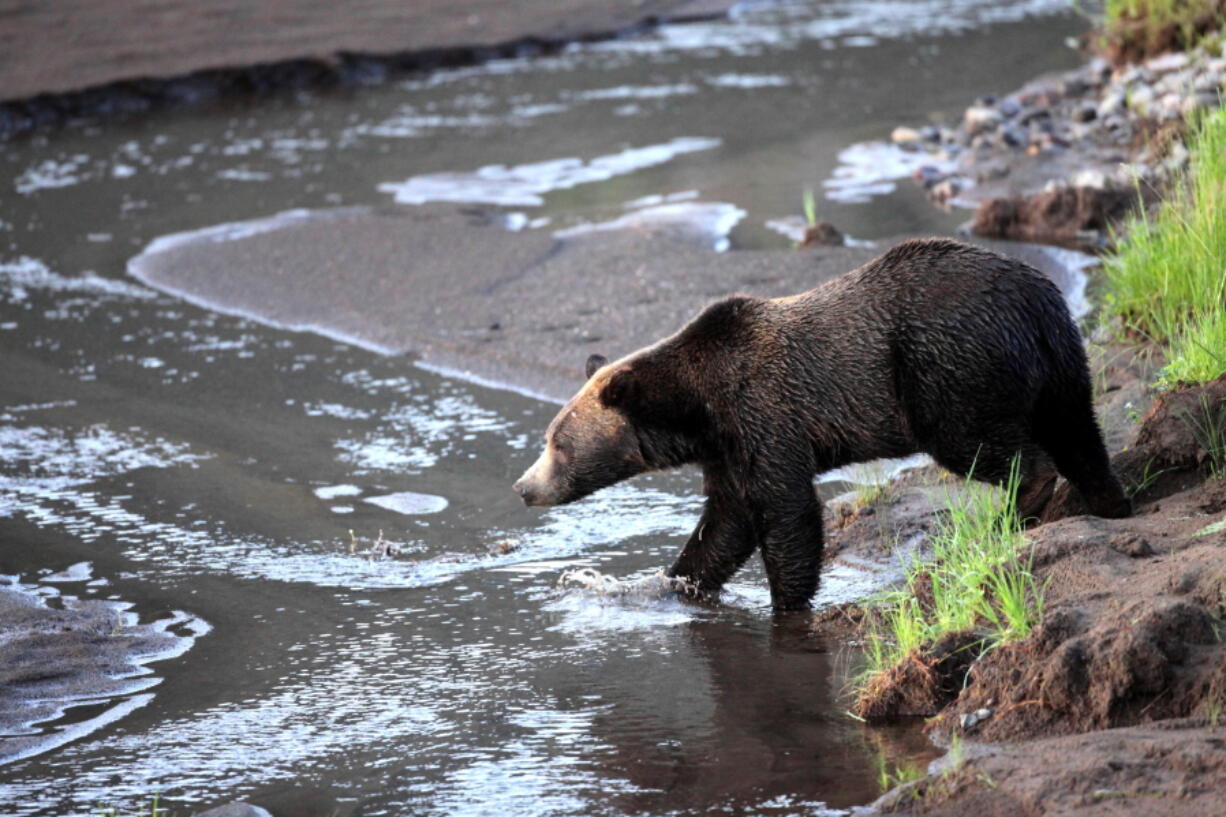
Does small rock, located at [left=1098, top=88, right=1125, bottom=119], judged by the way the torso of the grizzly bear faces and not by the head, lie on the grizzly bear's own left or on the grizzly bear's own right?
on the grizzly bear's own right

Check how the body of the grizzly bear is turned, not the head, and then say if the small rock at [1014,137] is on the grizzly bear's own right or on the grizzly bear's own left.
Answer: on the grizzly bear's own right

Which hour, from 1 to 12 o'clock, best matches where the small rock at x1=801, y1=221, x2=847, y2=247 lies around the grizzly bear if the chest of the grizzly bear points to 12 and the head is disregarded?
The small rock is roughly at 3 o'clock from the grizzly bear.

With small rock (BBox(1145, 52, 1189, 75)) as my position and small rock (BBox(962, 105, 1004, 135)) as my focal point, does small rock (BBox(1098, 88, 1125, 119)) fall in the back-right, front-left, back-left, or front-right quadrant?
front-left

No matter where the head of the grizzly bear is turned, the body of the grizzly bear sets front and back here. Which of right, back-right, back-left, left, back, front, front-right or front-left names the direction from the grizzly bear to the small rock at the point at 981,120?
right

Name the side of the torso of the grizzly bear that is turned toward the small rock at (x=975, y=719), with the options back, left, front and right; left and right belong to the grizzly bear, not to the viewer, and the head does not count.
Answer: left

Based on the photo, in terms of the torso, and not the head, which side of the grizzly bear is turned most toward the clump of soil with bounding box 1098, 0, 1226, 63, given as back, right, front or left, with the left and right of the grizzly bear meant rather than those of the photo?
right

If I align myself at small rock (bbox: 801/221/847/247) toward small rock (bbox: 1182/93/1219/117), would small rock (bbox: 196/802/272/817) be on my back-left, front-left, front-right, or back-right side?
back-right

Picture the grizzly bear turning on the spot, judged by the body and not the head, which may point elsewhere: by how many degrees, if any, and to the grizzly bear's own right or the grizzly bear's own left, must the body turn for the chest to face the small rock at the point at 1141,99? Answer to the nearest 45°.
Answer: approximately 90° to the grizzly bear's own right

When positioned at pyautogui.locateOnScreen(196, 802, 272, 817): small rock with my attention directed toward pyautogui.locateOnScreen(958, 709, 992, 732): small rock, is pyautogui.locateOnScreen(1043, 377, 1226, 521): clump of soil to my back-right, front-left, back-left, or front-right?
front-left

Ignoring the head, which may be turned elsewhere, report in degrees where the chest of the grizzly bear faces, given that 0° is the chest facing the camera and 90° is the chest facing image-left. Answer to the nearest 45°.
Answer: approximately 90°

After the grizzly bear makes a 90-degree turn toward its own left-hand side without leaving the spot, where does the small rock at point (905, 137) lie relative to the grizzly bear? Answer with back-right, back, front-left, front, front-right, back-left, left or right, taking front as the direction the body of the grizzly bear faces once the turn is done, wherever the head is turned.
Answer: back

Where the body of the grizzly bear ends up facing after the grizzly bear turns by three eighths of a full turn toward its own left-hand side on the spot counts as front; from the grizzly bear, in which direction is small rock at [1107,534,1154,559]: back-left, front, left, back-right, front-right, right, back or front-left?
front
